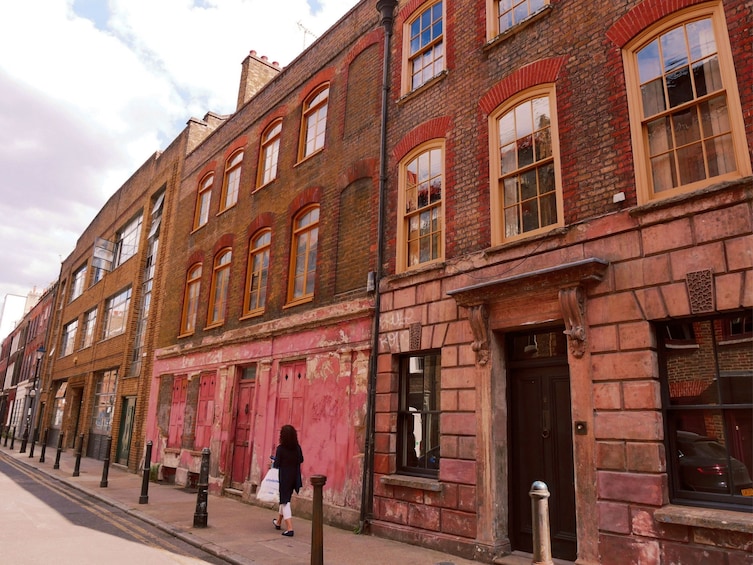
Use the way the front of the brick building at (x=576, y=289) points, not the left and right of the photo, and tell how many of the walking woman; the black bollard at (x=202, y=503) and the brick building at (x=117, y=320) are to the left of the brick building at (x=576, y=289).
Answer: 0

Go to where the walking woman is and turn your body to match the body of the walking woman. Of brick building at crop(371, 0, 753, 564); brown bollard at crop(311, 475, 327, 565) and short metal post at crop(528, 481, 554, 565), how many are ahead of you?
0

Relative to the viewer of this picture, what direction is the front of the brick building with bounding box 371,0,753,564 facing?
facing the viewer and to the left of the viewer

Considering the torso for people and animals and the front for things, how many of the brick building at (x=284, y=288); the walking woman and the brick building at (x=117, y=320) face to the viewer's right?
0

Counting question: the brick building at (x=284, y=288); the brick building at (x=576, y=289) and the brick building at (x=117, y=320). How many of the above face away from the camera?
0

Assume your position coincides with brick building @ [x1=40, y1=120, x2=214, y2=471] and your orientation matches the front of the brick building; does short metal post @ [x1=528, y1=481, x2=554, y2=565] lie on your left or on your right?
on your left

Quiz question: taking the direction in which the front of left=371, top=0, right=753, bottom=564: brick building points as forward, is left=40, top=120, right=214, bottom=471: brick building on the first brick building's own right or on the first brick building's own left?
on the first brick building's own right

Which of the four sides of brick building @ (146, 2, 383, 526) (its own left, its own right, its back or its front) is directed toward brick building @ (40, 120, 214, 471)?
right

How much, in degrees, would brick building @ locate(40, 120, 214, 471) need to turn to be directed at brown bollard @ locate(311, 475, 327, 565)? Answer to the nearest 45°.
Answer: approximately 45° to its left

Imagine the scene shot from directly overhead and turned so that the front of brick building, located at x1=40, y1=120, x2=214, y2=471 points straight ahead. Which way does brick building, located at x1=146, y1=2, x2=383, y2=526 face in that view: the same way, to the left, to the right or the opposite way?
the same way

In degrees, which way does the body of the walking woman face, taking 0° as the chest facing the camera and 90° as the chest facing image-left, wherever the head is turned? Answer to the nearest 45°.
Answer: approximately 135°

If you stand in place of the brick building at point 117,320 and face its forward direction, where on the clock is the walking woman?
The walking woman is roughly at 10 o'clock from the brick building.

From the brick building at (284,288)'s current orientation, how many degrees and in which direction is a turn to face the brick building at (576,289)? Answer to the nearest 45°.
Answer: approximately 90° to its left

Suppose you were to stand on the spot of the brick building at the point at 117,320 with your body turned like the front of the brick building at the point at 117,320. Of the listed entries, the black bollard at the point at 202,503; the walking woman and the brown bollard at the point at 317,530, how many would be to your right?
0

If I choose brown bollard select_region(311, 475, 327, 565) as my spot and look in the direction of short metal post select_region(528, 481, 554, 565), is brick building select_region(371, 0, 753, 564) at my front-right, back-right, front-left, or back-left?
front-left

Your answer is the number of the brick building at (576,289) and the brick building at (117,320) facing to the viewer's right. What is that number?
0

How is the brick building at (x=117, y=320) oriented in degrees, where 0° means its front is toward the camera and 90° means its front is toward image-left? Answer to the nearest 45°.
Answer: approximately 45°
